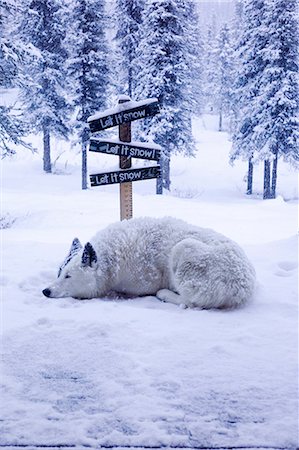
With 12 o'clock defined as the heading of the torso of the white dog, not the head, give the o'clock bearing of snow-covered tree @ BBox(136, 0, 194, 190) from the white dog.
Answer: The snow-covered tree is roughly at 3 o'clock from the white dog.

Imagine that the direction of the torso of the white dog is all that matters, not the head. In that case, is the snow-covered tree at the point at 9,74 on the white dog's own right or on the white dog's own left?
on the white dog's own right

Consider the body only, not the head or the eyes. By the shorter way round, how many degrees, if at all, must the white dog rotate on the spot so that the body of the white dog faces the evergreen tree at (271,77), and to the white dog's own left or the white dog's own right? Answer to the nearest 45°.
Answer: approximately 90° to the white dog's own right

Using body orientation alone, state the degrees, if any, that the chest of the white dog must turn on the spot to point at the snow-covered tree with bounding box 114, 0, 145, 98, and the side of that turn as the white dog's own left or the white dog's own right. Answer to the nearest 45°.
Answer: approximately 90° to the white dog's own right

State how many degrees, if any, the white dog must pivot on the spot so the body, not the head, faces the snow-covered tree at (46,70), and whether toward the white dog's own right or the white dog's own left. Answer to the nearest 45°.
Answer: approximately 90° to the white dog's own right

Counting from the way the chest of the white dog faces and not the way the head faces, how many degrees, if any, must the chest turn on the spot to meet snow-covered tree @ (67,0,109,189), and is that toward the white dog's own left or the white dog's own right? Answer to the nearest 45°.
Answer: approximately 90° to the white dog's own right

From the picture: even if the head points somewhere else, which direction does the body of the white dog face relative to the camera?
to the viewer's left
